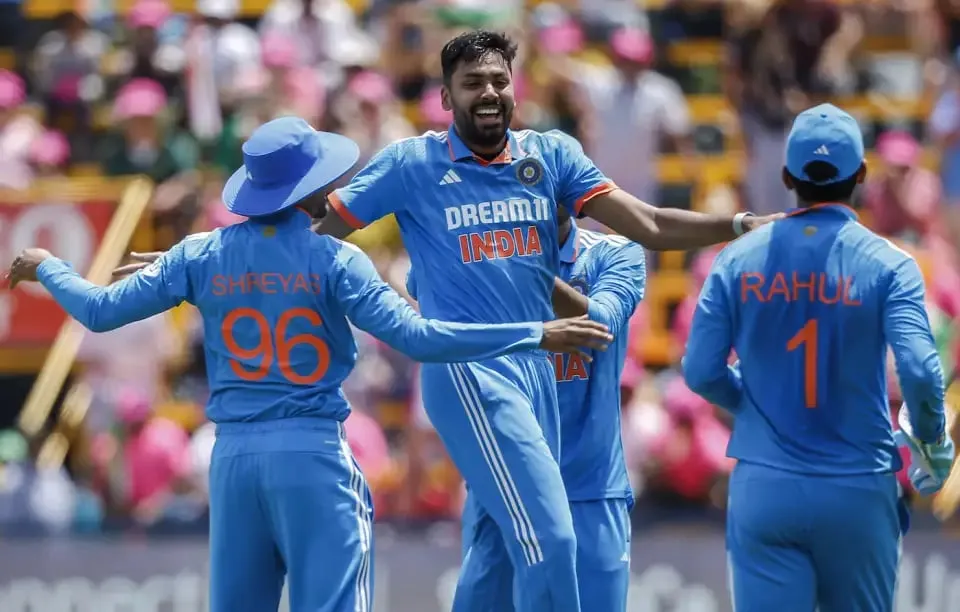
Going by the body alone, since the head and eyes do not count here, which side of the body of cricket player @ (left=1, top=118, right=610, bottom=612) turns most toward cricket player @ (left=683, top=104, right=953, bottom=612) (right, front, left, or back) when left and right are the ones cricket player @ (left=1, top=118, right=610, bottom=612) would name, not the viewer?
right

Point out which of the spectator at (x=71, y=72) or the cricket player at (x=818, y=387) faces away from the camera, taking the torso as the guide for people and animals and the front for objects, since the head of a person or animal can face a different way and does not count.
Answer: the cricket player

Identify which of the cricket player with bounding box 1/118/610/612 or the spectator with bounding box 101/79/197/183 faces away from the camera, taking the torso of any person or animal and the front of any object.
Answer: the cricket player

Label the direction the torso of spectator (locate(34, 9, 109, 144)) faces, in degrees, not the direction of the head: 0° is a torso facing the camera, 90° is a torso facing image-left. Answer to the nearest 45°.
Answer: approximately 0°

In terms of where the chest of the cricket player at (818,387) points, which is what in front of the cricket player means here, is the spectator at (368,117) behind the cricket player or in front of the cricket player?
in front

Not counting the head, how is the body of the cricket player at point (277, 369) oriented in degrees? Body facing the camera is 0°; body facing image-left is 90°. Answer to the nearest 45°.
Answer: approximately 180°

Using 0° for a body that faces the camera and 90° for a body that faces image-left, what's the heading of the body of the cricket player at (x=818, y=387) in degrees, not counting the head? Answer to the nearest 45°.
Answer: approximately 180°

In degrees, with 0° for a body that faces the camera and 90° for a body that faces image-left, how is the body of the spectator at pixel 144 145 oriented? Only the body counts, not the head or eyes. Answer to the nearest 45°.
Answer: approximately 0°
